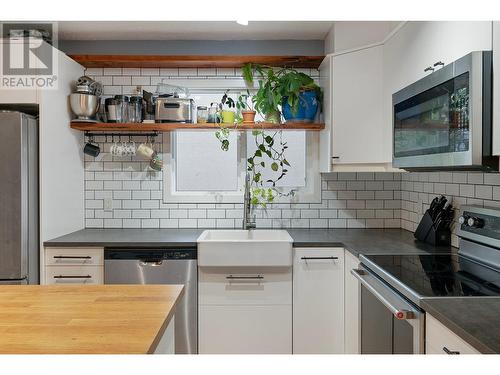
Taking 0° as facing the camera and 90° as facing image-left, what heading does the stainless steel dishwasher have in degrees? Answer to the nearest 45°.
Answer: approximately 0°

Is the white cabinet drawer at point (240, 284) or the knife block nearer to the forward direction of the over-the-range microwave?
the white cabinet drawer

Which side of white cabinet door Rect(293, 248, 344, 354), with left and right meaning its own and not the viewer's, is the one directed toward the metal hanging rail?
right

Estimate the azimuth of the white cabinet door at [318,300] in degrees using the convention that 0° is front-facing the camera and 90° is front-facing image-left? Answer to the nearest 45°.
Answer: approximately 0°

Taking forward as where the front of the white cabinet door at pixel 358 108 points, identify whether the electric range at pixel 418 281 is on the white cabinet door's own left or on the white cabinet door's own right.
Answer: on the white cabinet door's own left

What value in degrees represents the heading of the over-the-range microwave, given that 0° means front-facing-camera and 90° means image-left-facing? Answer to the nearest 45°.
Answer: approximately 45°

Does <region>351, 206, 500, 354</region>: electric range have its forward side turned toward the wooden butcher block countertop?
yes
